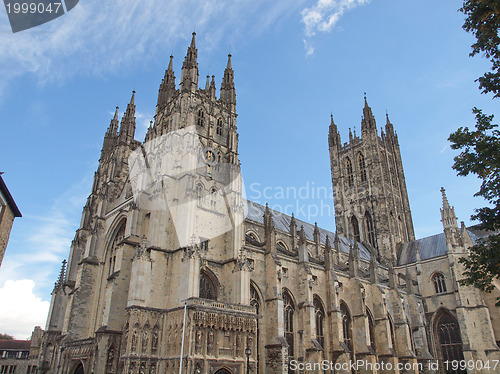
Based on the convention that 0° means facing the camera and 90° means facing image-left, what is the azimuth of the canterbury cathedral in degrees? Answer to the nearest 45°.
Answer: approximately 45°

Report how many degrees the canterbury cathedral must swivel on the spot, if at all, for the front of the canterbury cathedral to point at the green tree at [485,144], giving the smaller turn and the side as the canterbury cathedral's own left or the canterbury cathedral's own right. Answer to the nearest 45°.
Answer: approximately 90° to the canterbury cathedral's own left

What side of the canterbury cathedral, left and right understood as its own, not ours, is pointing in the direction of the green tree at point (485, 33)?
left
